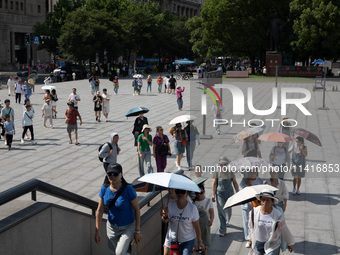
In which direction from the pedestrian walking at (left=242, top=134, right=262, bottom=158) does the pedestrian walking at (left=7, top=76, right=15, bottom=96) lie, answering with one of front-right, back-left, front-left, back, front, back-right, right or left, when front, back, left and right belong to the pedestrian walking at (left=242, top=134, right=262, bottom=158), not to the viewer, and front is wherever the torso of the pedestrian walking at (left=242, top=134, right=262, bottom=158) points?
back-right

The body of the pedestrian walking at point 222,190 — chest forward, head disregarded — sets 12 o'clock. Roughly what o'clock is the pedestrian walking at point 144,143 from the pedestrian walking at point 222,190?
the pedestrian walking at point 144,143 is roughly at 5 o'clock from the pedestrian walking at point 222,190.

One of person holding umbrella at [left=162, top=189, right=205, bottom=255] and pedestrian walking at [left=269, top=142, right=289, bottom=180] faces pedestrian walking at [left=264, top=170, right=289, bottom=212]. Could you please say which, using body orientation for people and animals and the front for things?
pedestrian walking at [left=269, top=142, right=289, bottom=180]

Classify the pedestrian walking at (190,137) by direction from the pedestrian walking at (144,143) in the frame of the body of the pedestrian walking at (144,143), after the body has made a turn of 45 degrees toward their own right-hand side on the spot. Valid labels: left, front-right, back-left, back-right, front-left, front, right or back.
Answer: back

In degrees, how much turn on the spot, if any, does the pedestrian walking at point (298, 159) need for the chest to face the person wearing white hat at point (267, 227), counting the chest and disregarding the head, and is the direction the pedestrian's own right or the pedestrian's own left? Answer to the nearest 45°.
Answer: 0° — they already face them

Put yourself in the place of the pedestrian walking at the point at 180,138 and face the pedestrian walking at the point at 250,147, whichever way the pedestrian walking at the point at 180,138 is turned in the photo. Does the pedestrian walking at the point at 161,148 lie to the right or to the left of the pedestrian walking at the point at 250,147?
right

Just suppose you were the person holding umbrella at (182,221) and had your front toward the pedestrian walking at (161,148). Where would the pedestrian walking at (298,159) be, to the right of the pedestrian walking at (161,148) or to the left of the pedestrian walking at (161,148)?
right

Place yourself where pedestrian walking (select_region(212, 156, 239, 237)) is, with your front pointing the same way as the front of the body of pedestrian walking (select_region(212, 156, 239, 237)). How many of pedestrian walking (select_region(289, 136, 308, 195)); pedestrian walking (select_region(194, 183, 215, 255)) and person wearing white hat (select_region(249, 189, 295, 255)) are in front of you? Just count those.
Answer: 2

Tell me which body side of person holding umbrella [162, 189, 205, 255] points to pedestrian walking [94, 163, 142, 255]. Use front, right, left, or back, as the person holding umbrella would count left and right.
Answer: right

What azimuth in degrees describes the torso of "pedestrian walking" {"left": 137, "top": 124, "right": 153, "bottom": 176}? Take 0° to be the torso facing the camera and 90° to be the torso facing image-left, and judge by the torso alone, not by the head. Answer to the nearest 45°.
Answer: approximately 0°

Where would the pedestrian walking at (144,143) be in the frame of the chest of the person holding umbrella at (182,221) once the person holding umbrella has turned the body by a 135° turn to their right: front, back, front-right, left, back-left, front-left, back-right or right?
front-right
